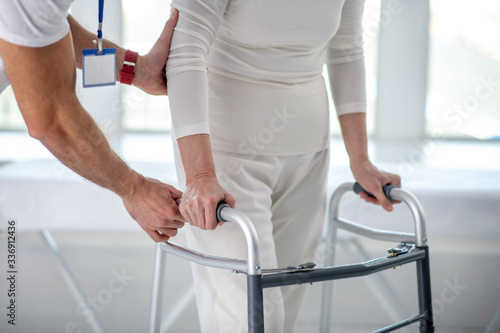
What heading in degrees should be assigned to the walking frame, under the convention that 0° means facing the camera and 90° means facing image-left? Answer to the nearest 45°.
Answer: approximately 315°
